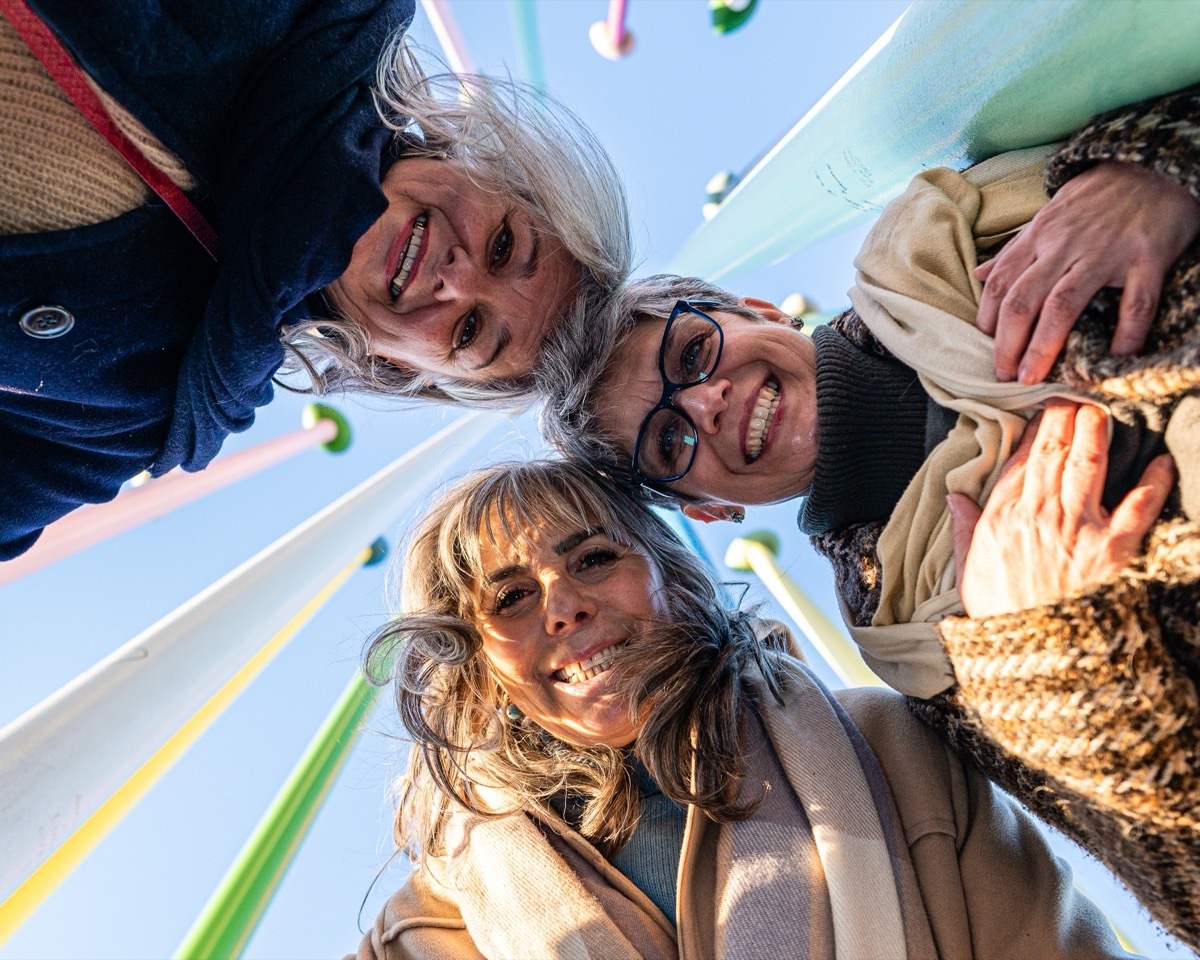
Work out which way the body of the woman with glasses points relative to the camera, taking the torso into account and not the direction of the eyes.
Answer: toward the camera

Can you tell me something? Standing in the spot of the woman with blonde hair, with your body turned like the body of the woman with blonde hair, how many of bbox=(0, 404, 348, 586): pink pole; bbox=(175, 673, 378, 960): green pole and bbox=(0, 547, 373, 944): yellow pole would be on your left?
0

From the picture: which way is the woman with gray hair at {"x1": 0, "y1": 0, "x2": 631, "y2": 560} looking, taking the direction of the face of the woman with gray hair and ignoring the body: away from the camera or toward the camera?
toward the camera

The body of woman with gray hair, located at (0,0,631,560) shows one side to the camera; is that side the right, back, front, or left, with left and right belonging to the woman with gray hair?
front

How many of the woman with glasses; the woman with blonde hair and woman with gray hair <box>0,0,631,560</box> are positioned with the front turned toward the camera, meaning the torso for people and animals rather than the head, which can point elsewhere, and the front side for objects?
3

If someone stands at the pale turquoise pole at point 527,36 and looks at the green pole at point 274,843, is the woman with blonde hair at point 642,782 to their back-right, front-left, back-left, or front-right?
front-left

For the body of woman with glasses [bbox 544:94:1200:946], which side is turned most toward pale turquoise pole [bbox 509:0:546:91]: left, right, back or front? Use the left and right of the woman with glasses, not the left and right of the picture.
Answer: back

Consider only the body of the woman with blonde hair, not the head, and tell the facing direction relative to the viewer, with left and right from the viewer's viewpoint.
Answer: facing the viewer

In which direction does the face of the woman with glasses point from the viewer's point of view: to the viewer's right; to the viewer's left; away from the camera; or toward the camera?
toward the camera

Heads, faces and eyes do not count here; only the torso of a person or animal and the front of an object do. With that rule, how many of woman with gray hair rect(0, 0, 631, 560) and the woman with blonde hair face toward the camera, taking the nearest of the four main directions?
2

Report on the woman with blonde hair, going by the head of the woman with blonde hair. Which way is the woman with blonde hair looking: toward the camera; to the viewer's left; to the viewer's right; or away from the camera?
toward the camera

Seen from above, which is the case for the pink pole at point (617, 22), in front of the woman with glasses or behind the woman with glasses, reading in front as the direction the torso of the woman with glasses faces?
behind
